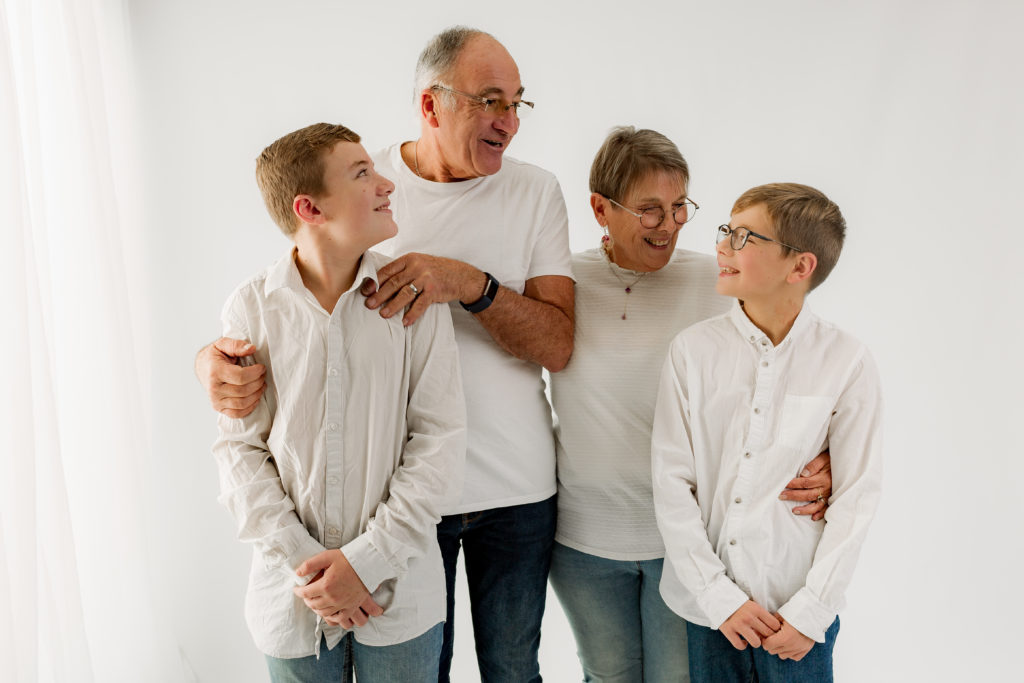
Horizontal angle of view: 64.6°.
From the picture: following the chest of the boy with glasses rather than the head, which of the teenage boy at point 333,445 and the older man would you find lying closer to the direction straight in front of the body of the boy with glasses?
the teenage boy

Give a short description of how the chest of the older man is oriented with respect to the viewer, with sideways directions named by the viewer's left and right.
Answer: facing the viewer

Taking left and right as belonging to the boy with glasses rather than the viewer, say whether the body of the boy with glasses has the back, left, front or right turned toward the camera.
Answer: front

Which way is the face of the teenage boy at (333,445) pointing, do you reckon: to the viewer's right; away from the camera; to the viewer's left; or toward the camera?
to the viewer's right

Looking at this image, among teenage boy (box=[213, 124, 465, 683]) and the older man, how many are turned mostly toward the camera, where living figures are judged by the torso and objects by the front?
2

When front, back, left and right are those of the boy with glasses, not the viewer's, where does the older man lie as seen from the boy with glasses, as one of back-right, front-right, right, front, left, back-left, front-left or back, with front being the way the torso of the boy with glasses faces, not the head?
right

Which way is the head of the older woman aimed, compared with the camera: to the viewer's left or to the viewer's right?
to the viewer's right

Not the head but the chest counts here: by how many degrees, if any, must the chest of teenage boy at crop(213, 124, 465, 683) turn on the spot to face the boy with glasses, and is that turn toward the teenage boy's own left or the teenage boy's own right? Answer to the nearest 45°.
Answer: approximately 90° to the teenage boy's own left

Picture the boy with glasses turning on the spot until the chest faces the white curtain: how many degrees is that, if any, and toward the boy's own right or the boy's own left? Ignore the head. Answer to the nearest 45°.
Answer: approximately 90° to the boy's own right

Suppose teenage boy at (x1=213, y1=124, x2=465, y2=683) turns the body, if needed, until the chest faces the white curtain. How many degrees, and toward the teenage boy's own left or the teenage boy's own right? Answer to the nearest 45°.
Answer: approximately 135° to the teenage boy's own right

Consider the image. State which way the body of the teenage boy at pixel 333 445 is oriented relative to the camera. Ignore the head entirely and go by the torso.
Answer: toward the camera

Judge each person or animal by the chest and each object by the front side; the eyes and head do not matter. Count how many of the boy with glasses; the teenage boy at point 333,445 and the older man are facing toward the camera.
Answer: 3

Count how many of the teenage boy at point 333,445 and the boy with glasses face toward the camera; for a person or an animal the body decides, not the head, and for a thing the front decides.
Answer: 2
